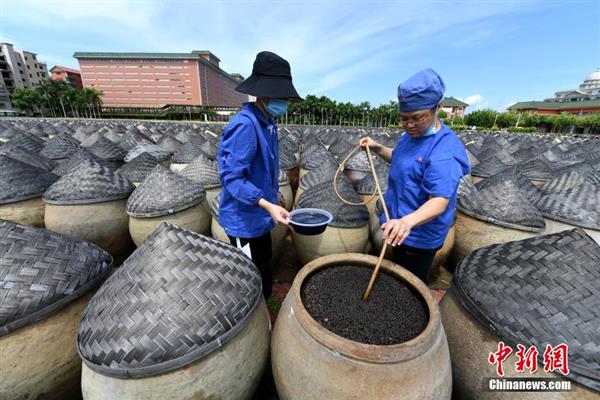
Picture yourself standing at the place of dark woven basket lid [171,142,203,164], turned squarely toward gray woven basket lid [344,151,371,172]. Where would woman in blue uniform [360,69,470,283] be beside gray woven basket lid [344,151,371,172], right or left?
right

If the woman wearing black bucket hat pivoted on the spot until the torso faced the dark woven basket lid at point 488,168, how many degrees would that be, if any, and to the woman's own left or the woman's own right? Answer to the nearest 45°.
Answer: approximately 45° to the woman's own left

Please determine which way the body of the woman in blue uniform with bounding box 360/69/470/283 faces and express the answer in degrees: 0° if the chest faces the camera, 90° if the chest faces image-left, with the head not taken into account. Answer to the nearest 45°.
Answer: approximately 45°

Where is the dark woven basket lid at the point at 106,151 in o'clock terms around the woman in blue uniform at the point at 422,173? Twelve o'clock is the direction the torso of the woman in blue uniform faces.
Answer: The dark woven basket lid is roughly at 2 o'clock from the woman in blue uniform.

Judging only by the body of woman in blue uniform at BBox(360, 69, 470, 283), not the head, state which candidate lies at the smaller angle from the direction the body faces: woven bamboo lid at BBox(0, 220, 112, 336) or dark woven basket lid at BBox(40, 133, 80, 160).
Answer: the woven bamboo lid

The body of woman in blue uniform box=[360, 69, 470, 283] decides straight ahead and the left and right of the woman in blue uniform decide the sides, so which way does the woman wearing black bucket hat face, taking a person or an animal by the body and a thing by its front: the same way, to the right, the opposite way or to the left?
the opposite way

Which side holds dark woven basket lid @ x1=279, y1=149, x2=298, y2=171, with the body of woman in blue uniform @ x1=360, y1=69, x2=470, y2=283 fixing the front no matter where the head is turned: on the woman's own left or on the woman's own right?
on the woman's own right

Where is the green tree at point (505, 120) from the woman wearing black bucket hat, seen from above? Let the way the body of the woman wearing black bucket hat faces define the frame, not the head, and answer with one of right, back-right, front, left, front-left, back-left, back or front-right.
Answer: front-left

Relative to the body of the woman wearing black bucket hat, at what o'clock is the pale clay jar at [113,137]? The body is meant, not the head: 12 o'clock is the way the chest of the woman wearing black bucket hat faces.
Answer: The pale clay jar is roughly at 8 o'clock from the woman wearing black bucket hat.

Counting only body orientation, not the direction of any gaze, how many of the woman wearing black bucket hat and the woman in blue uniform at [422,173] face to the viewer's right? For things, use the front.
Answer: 1

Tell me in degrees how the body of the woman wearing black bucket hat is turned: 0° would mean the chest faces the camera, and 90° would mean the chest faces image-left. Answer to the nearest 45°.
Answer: approximately 270°

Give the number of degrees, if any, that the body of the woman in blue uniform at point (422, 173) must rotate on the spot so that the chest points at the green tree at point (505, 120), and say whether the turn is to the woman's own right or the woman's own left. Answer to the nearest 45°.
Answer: approximately 135° to the woman's own right

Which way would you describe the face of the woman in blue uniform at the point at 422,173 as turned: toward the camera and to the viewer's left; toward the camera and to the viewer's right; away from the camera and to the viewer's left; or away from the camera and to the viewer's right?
toward the camera and to the viewer's left

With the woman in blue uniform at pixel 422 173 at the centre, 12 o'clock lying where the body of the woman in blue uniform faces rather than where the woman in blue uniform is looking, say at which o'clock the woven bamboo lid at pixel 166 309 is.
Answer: The woven bamboo lid is roughly at 12 o'clock from the woman in blue uniform.
